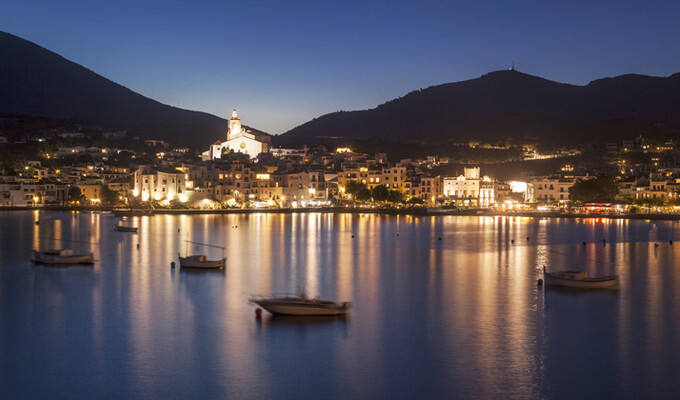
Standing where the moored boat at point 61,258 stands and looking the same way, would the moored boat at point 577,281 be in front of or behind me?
behind

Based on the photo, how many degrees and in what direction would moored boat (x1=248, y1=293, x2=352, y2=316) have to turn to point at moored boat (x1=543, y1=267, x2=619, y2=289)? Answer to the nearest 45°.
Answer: approximately 135° to its right

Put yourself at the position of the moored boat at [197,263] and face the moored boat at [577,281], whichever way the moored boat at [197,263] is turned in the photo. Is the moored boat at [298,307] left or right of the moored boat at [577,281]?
right

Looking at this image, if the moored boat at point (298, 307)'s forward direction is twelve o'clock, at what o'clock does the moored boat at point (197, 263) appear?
the moored boat at point (197, 263) is roughly at 2 o'clock from the moored boat at point (298, 307).

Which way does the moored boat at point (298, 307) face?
to the viewer's left

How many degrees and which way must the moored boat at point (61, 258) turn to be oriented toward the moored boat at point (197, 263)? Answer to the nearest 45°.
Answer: approximately 135° to its left

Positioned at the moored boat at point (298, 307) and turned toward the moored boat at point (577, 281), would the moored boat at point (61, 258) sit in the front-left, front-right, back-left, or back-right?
back-left

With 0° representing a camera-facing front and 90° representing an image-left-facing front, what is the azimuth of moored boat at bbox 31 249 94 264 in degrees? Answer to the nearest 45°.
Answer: approximately 90°

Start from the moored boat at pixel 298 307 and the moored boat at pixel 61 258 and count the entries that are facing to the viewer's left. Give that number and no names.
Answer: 2
